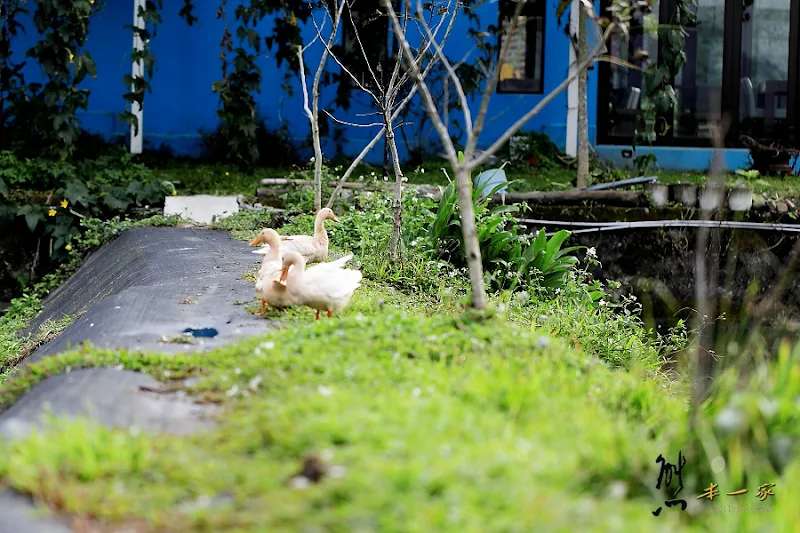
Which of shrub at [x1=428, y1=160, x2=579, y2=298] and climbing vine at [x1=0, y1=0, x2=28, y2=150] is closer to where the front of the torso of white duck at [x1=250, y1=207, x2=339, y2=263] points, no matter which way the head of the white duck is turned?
the shrub

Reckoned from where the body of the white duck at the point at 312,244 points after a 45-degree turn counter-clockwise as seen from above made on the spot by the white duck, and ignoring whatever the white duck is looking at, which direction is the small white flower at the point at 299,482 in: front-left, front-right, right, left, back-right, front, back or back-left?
back-right

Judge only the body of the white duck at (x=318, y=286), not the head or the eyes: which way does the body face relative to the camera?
to the viewer's left

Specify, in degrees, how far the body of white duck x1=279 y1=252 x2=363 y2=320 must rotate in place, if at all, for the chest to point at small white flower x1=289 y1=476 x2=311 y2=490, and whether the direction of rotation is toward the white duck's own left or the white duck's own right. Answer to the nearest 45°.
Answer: approximately 90° to the white duck's own left

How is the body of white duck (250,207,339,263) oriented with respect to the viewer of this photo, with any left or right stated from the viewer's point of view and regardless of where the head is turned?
facing to the right of the viewer

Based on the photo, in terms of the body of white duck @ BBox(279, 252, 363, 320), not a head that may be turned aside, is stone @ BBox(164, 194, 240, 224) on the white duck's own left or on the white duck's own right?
on the white duck's own right

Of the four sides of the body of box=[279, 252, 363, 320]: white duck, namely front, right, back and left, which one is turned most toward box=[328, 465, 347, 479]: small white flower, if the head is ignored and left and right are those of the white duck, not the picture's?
left

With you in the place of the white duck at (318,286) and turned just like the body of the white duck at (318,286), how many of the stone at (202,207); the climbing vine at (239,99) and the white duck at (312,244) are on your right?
3

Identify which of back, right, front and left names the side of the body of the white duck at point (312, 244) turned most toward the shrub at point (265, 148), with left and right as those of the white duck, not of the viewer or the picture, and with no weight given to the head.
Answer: left

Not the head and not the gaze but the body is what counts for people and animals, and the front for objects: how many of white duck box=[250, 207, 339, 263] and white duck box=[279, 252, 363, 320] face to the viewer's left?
1

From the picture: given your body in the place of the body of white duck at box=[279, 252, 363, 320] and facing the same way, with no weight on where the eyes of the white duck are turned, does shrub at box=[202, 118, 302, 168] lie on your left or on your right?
on your right

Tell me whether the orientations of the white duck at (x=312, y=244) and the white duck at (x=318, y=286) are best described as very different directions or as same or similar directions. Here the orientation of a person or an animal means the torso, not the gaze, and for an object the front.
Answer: very different directions

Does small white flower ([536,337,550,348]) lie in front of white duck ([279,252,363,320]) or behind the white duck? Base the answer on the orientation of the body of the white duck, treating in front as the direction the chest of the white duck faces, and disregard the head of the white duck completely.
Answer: behind
